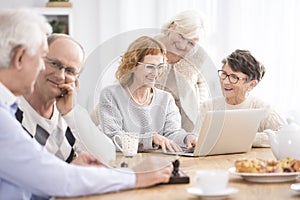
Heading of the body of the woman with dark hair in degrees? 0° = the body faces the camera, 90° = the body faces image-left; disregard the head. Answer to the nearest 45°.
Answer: approximately 45°

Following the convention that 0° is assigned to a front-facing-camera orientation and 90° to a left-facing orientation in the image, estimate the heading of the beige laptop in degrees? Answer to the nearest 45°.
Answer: approximately 135°

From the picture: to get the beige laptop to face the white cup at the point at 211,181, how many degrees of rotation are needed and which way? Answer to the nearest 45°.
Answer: approximately 135° to its left

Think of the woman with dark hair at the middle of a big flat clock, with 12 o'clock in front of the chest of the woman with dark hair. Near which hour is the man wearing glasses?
The man wearing glasses is roughly at 12 o'clock from the woman with dark hair.

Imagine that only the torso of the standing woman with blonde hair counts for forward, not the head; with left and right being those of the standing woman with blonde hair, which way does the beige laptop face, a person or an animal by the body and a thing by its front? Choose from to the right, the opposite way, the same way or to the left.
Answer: to the right

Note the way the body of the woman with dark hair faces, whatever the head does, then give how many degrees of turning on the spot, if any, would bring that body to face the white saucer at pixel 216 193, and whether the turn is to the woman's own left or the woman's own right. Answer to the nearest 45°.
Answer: approximately 45° to the woman's own left
